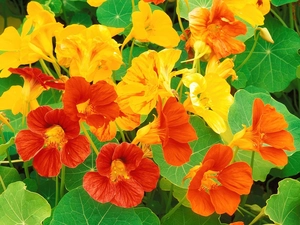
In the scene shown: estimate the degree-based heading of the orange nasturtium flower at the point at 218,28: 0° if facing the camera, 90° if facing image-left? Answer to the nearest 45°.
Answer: approximately 0°

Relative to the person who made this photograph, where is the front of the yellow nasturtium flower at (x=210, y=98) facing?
facing the viewer and to the left of the viewer

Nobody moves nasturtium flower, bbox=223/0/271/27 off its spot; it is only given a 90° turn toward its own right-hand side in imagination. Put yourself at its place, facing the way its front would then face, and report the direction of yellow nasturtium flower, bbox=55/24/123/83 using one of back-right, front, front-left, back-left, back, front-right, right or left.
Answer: front-left
